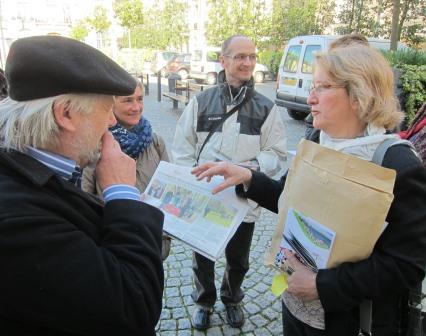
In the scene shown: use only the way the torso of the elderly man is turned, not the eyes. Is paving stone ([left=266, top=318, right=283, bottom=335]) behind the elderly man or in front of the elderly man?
in front

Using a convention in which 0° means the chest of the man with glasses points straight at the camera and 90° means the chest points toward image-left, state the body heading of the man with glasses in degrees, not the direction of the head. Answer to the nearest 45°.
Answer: approximately 0°

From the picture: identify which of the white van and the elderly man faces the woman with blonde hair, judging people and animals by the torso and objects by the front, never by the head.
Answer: the elderly man

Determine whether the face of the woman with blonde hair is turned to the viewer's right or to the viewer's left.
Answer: to the viewer's left

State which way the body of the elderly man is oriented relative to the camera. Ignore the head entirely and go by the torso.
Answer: to the viewer's right
